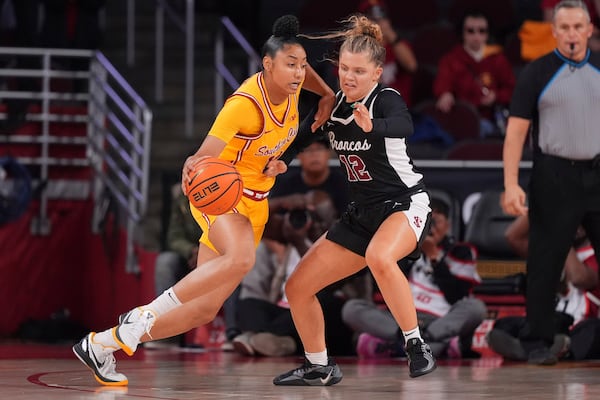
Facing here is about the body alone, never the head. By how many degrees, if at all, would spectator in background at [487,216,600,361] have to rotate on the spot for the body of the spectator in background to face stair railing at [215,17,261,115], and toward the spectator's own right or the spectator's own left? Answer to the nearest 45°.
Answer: approximately 90° to the spectator's own right

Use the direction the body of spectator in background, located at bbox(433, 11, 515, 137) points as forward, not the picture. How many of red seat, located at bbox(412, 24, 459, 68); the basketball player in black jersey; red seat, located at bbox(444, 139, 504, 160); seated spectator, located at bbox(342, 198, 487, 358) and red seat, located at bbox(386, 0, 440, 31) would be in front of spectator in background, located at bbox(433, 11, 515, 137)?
3

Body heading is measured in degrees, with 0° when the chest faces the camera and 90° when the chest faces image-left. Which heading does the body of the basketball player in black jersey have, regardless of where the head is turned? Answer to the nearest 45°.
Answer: approximately 45°

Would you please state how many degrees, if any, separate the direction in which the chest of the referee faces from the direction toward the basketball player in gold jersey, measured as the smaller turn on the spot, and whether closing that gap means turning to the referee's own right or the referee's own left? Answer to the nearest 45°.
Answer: approximately 45° to the referee's own right

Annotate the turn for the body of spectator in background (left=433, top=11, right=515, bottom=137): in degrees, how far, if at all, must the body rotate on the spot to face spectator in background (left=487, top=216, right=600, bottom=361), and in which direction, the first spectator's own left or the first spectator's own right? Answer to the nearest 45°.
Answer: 0° — they already face them

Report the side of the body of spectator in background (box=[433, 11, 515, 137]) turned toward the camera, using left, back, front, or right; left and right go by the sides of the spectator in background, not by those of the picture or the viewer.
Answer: front

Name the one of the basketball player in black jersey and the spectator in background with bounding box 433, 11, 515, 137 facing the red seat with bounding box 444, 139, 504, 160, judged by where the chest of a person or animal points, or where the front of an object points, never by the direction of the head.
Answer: the spectator in background

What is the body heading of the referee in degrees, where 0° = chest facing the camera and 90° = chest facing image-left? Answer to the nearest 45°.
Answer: approximately 0°

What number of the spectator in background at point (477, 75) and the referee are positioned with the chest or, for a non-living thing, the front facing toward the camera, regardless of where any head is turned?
2

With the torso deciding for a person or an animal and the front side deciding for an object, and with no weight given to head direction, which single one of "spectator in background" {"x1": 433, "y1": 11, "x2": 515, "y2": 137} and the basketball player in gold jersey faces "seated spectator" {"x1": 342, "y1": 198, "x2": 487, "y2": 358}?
the spectator in background

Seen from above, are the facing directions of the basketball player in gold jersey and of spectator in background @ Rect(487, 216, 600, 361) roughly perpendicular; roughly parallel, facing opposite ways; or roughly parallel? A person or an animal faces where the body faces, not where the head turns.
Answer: roughly perpendicular
